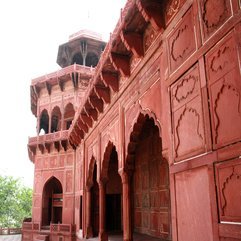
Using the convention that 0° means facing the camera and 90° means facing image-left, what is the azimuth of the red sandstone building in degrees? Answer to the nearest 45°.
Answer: approximately 45°

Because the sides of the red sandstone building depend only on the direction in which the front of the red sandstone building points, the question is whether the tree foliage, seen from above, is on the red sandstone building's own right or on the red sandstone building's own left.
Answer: on the red sandstone building's own right
